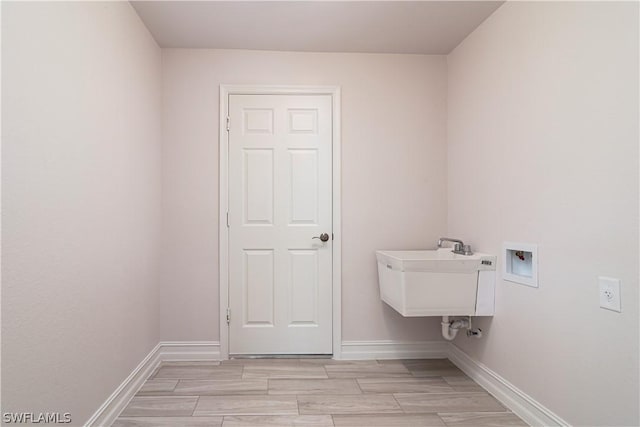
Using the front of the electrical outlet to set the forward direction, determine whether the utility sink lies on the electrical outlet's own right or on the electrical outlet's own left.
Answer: on the electrical outlet's own right

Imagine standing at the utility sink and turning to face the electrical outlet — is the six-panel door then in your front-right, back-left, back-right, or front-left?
back-right

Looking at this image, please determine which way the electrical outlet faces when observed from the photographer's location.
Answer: facing the viewer and to the left of the viewer

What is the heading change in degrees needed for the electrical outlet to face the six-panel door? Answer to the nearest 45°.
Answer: approximately 45° to its right

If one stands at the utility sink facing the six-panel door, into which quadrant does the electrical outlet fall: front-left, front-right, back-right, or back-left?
back-left
